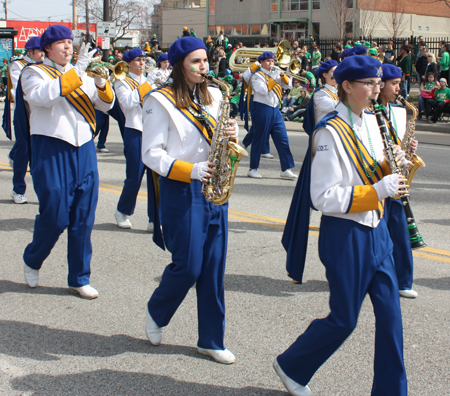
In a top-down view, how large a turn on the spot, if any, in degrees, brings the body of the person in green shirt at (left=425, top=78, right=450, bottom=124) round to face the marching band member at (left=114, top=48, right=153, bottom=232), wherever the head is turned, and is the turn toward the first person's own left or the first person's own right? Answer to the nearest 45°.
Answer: approximately 45° to the first person's own left

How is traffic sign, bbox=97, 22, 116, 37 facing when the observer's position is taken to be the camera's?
facing the viewer

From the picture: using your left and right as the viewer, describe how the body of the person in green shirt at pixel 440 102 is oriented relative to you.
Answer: facing the viewer and to the left of the viewer

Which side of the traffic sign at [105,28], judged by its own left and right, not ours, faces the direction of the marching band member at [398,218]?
front

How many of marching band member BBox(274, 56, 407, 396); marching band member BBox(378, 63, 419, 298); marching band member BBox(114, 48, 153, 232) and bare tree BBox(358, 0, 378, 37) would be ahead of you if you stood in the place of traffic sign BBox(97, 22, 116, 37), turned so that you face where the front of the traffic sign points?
3

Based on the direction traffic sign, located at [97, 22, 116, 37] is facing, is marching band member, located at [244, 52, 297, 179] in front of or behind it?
in front

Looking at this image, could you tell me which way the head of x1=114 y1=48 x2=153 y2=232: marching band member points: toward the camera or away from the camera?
toward the camera

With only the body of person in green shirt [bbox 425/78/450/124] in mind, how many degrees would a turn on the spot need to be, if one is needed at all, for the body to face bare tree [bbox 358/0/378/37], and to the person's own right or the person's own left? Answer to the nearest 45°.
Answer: approximately 135° to the person's own right

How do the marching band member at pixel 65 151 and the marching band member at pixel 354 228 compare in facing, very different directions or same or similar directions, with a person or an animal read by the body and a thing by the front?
same or similar directions
